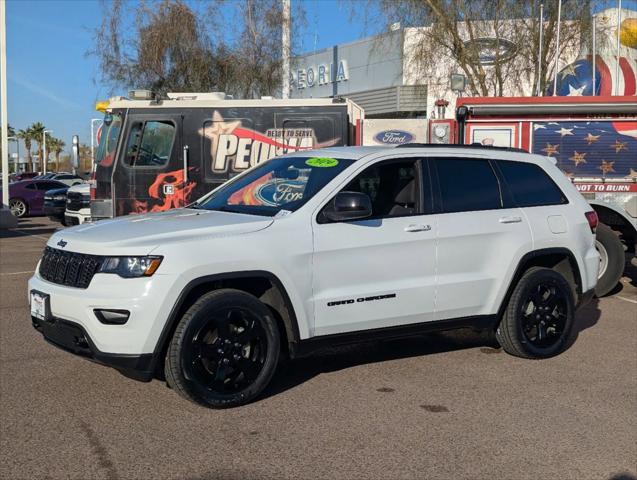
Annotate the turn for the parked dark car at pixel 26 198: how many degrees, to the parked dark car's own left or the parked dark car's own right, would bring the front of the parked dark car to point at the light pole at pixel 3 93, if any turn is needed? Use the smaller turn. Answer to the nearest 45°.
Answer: approximately 90° to the parked dark car's own right

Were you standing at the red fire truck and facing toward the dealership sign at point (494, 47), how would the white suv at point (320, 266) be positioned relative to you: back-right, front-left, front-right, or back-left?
back-left

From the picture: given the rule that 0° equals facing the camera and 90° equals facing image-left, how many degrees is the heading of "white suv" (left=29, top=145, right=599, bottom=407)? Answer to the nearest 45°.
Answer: approximately 45°

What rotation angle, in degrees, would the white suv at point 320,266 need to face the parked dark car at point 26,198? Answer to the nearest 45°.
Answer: approximately 90° to its right

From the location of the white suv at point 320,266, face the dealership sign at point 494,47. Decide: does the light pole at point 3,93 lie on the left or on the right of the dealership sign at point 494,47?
left

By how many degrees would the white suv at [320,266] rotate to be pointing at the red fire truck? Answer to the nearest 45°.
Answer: approximately 180°
